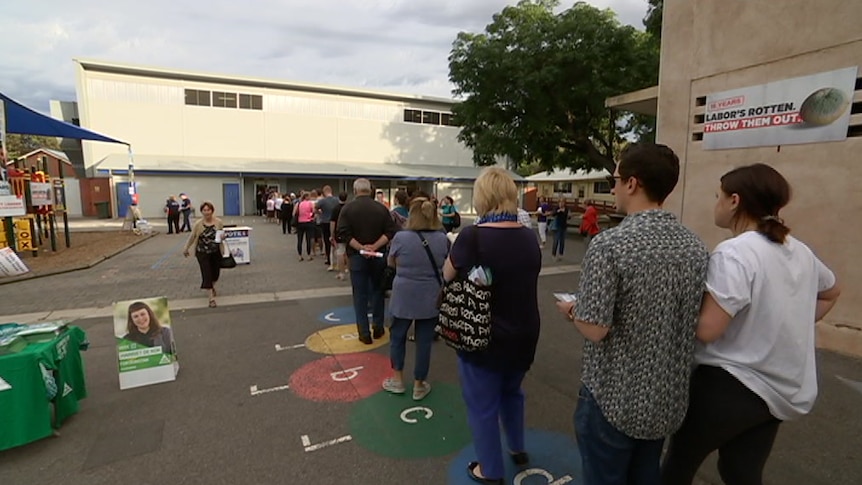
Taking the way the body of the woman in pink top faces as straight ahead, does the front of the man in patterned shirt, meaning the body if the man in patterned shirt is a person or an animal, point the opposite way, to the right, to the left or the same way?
the same way

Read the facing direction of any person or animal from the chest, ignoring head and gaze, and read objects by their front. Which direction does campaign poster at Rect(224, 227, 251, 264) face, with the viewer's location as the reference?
facing the viewer

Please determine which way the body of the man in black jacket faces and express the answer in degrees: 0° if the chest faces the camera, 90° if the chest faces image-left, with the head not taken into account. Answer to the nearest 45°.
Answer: approximately 180°

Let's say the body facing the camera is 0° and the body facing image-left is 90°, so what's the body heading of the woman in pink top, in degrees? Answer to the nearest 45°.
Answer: approximately 180°

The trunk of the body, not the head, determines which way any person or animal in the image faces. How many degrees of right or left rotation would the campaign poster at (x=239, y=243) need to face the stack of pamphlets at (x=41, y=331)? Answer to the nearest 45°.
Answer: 0° — it already faces it

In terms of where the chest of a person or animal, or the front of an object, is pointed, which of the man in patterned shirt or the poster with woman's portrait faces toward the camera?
the poster with woman's portrait

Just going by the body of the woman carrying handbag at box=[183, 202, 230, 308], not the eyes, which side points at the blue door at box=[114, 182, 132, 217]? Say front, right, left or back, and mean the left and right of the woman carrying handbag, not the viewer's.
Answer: back

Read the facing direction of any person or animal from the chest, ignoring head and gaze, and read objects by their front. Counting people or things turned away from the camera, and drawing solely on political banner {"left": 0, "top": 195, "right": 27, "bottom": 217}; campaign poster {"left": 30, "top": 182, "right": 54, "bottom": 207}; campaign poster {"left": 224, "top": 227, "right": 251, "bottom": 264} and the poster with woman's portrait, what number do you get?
0

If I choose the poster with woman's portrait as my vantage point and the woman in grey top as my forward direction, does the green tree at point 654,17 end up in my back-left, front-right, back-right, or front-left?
front-left

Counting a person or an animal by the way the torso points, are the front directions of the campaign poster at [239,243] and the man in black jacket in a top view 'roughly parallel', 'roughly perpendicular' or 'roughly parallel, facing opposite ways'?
roughly parallel, facing opposite ways

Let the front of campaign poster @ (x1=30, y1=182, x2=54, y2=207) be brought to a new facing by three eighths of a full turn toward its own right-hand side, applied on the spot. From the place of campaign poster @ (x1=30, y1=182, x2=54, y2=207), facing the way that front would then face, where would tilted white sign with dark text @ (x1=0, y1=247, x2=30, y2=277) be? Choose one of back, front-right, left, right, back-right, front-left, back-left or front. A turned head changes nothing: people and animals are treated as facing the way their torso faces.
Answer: back-left

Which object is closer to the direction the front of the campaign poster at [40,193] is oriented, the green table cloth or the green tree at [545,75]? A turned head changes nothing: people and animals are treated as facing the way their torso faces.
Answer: the green table cloth

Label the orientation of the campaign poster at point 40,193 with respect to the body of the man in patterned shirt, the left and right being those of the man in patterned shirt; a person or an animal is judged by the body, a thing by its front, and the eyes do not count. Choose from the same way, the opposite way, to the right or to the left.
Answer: the opposite way

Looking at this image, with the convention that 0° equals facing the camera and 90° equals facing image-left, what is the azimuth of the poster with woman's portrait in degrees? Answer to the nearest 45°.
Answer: approximately 0°

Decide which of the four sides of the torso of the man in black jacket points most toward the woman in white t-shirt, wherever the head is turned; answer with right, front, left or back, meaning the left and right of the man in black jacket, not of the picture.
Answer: back

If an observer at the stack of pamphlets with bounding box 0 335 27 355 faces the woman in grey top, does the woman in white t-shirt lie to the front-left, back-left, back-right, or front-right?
front-right

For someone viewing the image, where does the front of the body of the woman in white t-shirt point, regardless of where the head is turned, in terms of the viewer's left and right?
facing away from the viewer and to the left of the viewer

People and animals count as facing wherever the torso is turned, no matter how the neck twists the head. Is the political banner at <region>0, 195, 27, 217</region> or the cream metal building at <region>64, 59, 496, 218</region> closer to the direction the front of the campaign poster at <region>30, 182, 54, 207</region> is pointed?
the political banner

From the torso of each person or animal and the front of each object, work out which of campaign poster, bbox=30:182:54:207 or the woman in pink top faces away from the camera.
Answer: the woman in pink top

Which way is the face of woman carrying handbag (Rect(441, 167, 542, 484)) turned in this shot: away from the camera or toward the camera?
away from the camera

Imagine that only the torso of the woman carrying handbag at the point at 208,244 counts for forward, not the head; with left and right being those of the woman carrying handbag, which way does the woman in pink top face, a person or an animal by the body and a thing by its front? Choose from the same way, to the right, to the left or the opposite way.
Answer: the opposite way
